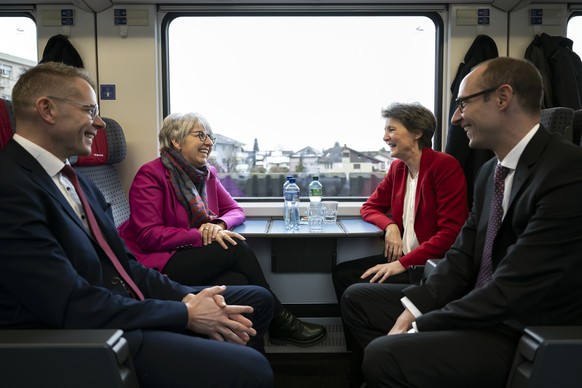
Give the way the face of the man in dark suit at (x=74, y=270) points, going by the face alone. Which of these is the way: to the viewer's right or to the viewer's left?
to the viewer's right

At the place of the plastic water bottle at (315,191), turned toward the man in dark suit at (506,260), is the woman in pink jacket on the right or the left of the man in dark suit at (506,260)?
right

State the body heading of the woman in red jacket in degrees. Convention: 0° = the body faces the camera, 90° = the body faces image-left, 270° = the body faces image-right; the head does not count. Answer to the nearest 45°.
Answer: approximately 45°

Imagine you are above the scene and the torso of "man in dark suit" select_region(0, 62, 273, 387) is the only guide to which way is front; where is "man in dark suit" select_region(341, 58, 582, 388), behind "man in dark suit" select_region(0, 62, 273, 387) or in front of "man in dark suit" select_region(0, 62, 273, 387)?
in front

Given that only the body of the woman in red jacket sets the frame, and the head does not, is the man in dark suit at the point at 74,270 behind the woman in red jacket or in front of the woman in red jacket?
in front

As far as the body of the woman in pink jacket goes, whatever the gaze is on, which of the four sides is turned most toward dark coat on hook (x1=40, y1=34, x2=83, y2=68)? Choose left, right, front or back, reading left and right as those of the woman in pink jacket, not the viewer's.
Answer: back

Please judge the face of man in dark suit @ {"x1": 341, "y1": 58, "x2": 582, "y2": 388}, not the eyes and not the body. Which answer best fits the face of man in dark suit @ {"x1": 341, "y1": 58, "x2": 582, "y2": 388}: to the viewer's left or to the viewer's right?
to the viewer's left

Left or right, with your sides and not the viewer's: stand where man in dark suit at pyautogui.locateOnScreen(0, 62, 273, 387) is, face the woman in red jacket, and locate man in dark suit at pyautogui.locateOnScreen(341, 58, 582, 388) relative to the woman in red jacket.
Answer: right

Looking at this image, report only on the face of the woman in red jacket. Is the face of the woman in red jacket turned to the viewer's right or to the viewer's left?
to the viewer's left

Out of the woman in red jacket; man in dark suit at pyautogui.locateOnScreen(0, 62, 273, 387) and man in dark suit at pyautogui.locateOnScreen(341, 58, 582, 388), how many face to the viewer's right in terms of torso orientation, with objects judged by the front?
1

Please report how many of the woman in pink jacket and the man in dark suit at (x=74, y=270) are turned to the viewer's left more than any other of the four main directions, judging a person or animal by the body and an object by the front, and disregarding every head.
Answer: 0

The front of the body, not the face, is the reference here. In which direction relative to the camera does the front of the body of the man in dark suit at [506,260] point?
to the viewer's left

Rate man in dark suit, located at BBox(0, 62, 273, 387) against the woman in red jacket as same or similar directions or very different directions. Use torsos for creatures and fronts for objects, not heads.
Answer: very different directions

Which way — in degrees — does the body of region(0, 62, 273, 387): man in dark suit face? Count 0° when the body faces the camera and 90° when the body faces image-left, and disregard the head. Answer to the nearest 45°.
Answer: approximately 270°
